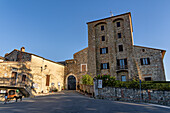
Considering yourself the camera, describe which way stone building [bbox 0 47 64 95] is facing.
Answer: facing the viewer and to the right of the viewer

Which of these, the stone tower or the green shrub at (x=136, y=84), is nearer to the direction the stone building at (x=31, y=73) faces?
the green shrub

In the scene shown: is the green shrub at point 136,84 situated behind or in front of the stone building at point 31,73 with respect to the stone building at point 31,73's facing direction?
in front

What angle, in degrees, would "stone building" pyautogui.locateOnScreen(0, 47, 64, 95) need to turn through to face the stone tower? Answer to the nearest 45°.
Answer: approximately 45° to its left

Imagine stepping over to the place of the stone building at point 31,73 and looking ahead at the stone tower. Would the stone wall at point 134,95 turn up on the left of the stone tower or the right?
right

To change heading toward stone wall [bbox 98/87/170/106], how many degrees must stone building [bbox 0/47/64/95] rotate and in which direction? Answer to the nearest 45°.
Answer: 0° — it already faces it
